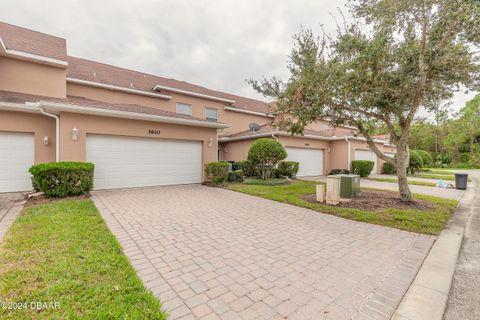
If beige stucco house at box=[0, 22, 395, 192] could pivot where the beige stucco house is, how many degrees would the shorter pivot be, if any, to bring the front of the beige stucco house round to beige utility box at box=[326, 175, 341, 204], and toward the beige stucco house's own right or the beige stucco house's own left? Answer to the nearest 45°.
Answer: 0° — it already faces it

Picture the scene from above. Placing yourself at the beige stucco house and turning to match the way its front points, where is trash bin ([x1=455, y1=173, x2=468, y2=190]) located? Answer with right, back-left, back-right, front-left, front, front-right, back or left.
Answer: front-left

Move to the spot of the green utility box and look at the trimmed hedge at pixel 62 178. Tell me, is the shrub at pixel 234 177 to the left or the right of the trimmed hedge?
right

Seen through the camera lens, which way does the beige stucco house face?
facing the viewer and to the right of the viewer

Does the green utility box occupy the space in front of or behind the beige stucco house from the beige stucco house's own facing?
in front

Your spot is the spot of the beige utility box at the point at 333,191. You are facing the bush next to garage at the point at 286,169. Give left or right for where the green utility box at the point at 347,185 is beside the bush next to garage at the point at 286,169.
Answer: right

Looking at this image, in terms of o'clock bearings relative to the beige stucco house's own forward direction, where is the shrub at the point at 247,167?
The shrub is roughly at 10 o'clock from the beige stucco house.

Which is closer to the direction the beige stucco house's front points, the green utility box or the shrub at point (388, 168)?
the green utility box

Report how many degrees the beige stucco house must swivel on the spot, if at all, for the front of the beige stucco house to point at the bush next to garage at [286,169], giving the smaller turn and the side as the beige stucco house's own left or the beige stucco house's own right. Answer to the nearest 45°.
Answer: approximately 45° to the beige stucco house's own left

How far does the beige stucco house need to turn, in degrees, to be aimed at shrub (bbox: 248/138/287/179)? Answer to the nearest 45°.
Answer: approximately 45° to its left

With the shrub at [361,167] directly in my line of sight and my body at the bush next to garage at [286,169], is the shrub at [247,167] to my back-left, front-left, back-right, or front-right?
back-left
